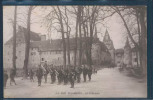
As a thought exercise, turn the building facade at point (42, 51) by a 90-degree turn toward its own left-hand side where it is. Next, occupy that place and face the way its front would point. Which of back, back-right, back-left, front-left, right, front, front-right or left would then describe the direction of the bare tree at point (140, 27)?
front

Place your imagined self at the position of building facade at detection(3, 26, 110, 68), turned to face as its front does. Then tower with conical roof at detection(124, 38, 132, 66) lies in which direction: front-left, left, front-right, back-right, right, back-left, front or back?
left

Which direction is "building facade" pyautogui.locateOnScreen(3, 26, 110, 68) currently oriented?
toward the camera

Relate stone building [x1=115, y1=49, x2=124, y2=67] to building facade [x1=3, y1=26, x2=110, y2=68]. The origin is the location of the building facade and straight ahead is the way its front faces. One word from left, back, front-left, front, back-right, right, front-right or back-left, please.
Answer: left

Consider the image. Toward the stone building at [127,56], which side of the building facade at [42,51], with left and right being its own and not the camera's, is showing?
left
